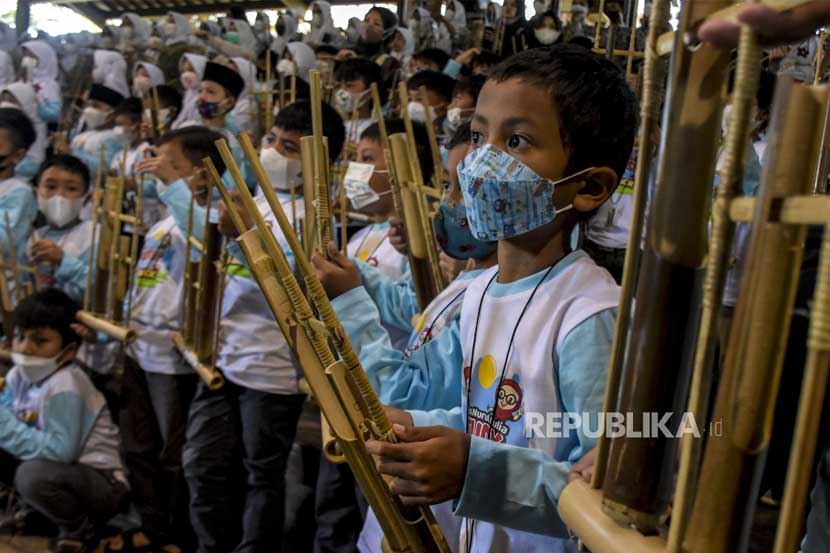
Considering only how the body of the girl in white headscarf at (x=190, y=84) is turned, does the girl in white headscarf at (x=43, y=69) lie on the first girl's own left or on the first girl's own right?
on the first girl's own right

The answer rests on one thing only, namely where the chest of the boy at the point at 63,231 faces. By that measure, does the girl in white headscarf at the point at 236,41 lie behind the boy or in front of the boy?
behind

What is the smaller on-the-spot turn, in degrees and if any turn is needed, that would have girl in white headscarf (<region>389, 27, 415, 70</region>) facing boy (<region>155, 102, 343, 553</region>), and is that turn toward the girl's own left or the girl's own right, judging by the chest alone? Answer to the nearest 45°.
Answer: approximately 45° to the girl's own left

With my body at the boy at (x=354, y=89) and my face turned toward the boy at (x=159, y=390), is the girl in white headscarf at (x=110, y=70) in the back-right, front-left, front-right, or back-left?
back-right

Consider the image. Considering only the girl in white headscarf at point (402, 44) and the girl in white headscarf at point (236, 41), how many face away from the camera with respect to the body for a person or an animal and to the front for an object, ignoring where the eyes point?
0

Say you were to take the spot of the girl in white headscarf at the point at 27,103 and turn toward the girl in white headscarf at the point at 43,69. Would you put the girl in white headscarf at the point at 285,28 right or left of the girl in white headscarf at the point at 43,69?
right

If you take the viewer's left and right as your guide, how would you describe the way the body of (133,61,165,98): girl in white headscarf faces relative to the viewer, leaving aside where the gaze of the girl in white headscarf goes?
facing the viewer and to the left of the viewer

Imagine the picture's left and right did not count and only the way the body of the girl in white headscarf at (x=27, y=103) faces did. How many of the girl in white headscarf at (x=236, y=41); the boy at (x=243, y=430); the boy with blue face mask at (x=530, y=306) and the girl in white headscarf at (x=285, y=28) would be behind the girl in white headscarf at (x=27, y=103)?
2

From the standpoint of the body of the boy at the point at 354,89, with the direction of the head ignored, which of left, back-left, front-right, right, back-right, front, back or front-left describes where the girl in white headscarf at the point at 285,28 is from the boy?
back-right

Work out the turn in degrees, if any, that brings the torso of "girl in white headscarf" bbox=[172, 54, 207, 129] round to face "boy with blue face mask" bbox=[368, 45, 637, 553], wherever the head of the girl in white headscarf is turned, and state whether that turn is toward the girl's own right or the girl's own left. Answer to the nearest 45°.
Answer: approximately 45° to the girl's own left

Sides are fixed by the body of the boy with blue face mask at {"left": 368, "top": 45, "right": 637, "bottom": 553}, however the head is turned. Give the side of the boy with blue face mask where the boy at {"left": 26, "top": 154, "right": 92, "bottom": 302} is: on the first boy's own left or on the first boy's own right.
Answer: on the first boy's own right

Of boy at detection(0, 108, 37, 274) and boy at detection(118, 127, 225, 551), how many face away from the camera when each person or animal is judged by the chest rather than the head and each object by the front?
0
